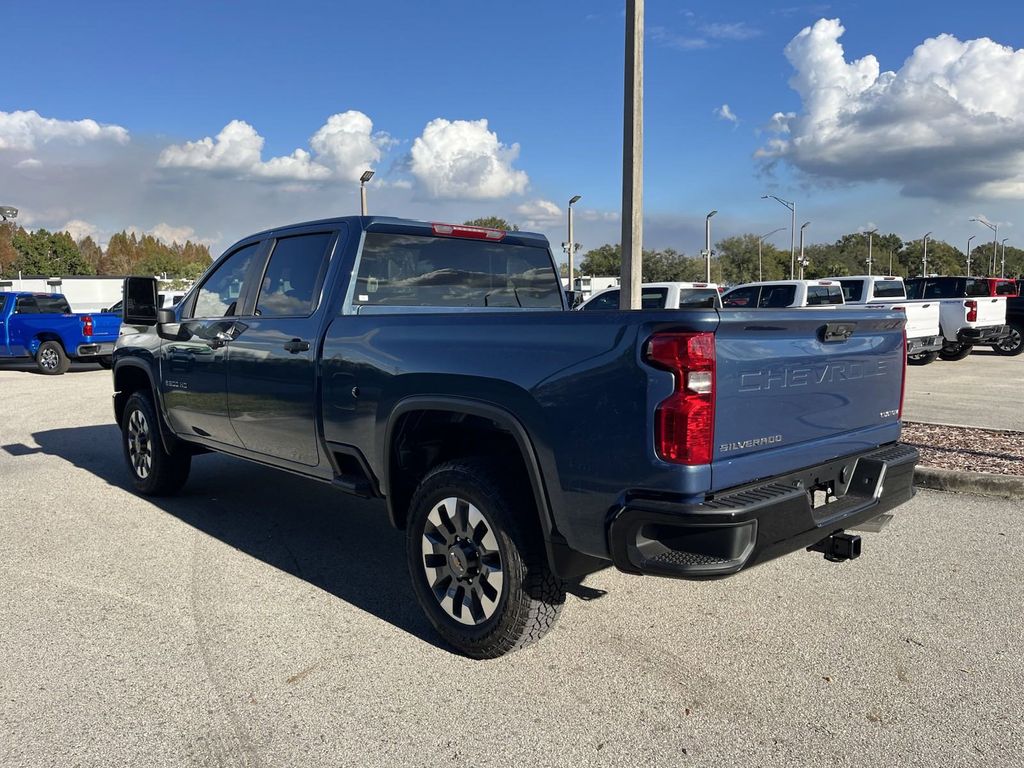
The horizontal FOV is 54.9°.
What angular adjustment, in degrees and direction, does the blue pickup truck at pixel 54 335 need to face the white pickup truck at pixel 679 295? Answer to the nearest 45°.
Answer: approximately 180°

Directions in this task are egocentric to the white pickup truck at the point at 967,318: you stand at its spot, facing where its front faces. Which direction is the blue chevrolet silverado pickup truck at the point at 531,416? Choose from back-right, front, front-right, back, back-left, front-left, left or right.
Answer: back-left

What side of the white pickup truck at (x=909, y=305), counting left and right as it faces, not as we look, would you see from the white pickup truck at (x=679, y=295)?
left

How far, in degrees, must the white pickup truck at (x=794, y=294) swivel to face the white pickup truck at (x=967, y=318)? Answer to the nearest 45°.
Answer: approximately 135° to its right

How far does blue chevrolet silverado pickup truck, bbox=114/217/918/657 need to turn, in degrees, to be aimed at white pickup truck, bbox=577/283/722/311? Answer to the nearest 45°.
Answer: approximately 45° to its right

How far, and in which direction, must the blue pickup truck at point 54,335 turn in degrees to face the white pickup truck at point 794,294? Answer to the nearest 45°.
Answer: approximately 180°

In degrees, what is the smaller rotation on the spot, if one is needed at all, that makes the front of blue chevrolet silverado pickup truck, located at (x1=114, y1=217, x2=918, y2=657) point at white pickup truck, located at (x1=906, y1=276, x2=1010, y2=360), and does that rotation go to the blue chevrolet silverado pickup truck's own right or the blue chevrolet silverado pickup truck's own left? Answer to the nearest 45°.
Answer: approximately 90° to the blue chevrolet silverado pickup truck's own right

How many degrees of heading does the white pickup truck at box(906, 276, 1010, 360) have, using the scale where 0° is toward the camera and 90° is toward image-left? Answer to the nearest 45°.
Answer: approximately 135°

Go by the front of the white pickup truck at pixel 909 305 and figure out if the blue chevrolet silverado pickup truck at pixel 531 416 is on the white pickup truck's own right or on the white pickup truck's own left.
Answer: on the white pickup truck's own left

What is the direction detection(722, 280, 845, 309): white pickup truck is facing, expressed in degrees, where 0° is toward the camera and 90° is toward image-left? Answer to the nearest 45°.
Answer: approximately 135°

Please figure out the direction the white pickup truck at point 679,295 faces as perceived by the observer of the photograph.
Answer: facing away from the viewer and to the left of the viewer

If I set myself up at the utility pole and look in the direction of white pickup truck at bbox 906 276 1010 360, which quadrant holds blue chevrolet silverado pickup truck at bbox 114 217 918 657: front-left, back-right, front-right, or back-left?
back-right

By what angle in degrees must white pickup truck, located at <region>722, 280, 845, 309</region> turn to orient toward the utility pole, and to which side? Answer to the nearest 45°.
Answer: approximately 135° to its left
